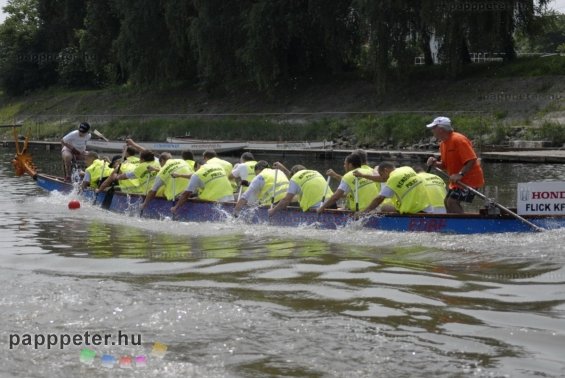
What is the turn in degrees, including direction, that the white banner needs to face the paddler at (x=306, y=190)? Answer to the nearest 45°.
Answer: approximately 90° to its right

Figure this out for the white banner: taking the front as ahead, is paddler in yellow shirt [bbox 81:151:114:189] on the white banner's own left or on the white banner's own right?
on the white banner's own right

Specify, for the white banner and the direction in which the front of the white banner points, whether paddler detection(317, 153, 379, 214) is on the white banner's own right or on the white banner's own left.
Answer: on the white banner's own right

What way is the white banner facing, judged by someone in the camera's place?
facing the viewer

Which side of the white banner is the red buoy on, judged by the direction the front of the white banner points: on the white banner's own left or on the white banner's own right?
on the white banner's own right

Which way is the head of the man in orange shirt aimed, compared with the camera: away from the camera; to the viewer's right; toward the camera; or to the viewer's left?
to the viewer's left

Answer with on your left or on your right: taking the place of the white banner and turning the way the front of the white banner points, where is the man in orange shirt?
on your right

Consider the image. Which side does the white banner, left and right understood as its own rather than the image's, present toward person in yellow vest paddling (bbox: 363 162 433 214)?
right

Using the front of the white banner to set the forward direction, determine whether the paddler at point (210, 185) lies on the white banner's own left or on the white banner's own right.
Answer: on the white banner's own right

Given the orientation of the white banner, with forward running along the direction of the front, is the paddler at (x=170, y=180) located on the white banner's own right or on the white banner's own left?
on the white banner's own right
